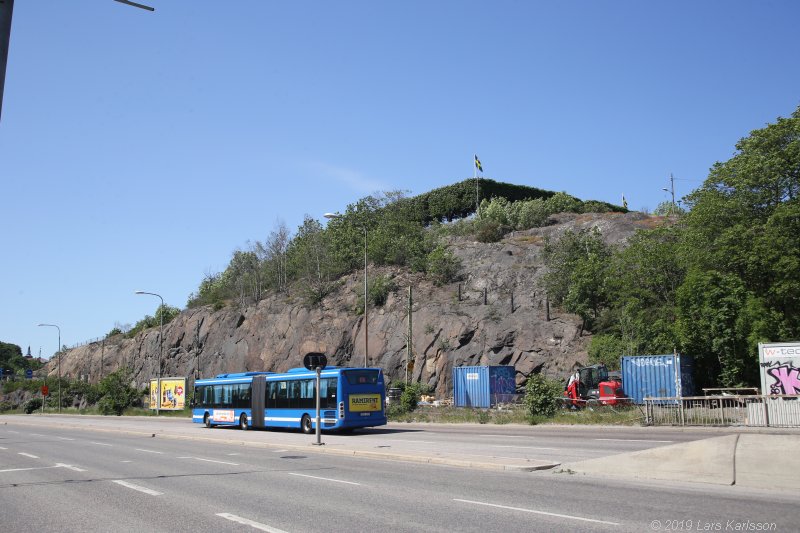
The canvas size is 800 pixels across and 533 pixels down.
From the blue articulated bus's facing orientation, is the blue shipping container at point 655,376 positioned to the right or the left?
on its right

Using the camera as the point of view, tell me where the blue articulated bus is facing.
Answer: facing away from the viewer and to the left of the viewer

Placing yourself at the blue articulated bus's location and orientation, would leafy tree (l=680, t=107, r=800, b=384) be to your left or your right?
on your right

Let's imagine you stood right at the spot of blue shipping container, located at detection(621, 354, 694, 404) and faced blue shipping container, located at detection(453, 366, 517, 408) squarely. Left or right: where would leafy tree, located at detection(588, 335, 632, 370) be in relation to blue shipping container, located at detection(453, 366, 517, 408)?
right
